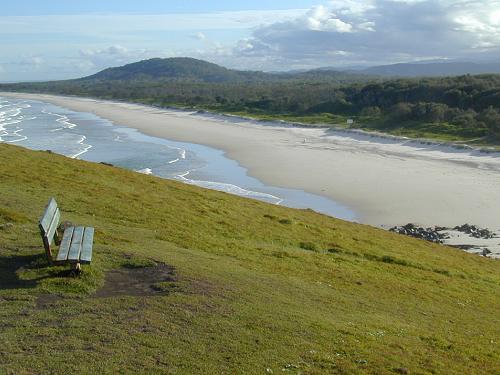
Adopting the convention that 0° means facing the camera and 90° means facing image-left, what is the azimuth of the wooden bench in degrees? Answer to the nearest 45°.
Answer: approximately 270°
